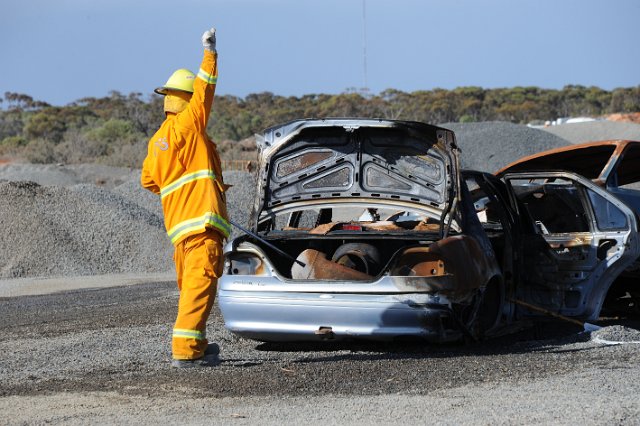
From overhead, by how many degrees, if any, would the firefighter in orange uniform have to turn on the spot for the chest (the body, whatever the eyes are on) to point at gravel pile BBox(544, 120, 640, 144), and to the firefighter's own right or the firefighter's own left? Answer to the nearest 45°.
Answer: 0° — they already face it

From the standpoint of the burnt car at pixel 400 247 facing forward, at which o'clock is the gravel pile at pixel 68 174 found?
The gravel pile is roughly at 11 o'clock from the burnt car.

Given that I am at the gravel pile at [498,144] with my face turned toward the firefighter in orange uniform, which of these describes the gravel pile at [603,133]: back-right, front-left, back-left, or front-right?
back-left

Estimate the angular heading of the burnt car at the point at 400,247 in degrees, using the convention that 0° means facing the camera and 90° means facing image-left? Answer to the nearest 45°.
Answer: approximately 180°

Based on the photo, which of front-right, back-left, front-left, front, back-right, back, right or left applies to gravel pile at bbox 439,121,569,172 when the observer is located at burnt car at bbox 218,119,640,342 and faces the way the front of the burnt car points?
front

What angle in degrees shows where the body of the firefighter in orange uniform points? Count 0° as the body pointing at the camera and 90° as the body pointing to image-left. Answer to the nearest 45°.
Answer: approximately 225°

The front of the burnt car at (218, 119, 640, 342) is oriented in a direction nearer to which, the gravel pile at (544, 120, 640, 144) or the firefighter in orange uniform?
the gravel pile

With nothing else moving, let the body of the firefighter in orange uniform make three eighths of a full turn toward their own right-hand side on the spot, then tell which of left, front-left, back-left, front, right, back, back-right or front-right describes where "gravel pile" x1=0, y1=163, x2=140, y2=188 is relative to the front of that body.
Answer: back

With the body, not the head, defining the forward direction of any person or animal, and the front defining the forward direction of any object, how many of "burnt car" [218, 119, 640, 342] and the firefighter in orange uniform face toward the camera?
0

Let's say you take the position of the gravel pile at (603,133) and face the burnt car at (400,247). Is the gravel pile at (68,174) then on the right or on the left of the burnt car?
right
